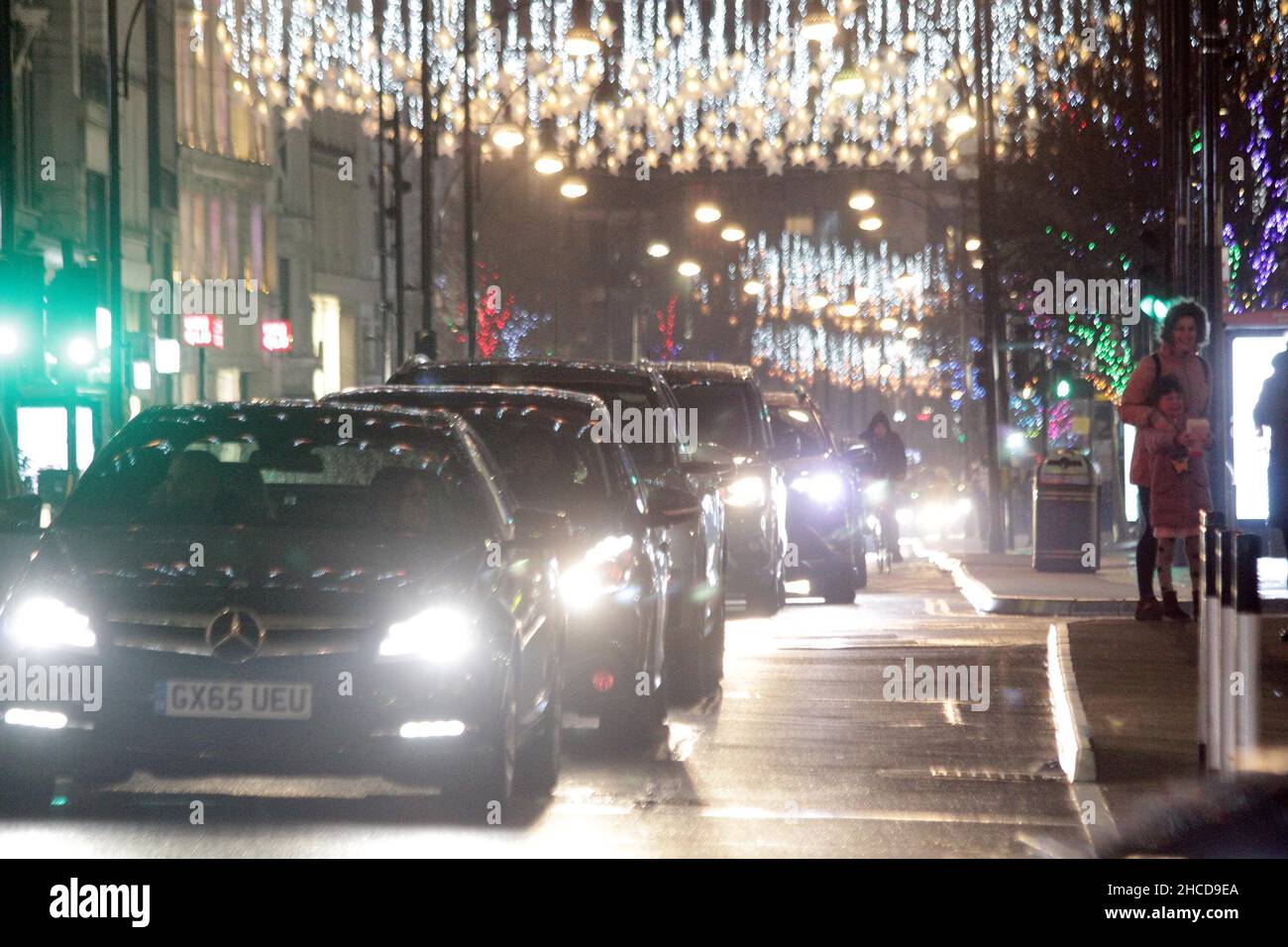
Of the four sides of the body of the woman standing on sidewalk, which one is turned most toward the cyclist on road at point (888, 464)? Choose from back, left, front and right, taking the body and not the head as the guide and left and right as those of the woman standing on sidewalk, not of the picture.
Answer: back

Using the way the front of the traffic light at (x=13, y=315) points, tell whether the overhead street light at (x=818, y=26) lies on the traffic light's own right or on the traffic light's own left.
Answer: on the traffic light's own left

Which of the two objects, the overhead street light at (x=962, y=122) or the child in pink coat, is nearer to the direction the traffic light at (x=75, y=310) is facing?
the child in pink coat

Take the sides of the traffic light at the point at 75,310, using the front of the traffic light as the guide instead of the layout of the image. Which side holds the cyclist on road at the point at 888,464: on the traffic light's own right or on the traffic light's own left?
on the traffic light's own left

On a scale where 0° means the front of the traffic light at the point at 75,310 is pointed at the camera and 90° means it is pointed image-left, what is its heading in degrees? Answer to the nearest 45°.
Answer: approximately 0°

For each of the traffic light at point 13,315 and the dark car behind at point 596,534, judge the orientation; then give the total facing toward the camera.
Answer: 2

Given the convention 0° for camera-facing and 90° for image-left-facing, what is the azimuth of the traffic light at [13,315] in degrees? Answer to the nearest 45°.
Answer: approximately 0°

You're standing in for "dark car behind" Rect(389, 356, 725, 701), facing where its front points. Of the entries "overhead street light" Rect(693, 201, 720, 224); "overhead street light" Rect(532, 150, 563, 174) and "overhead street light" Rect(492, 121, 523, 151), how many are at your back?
3
